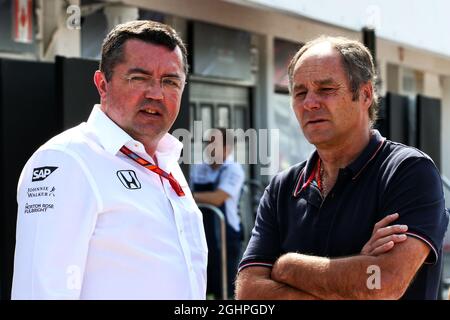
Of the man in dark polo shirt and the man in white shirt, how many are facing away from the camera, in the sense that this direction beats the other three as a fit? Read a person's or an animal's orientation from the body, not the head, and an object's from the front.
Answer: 0

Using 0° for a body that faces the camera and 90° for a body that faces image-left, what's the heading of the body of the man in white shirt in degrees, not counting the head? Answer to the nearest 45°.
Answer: approximately 315°

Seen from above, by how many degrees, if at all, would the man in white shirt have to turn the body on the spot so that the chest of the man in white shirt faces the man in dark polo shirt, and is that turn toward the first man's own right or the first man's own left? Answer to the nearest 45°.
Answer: approximately 45° to the first man's own left

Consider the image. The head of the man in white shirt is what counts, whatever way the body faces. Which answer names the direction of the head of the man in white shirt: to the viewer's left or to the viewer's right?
to the viewer's right

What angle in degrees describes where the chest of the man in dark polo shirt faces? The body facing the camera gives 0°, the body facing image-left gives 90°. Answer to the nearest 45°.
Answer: approximately 45°

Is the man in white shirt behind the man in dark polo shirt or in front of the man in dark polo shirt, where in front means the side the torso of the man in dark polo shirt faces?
in front
